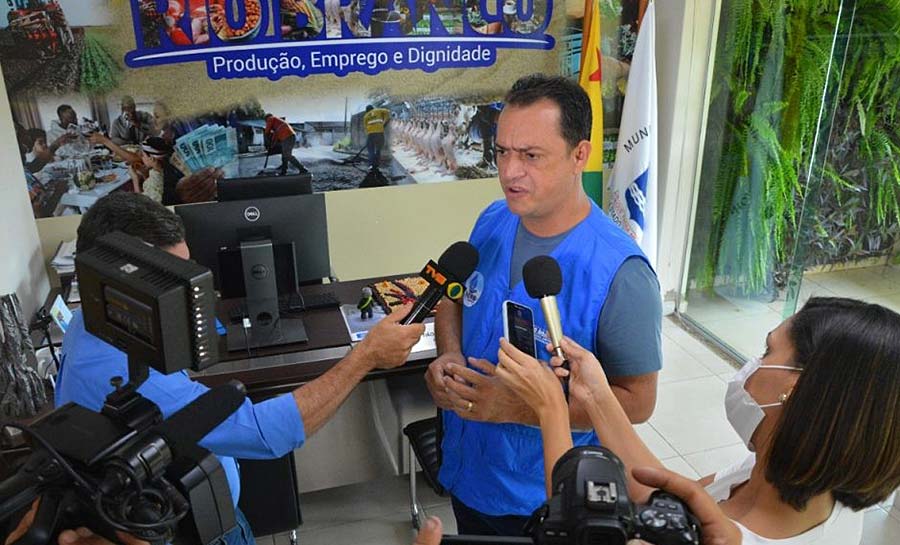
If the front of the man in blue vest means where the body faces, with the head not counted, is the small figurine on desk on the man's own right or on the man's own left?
on the man's own right

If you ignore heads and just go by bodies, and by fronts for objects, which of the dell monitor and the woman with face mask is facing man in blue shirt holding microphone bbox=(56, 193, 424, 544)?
the woman with face mask

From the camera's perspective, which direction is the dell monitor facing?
away from the camera

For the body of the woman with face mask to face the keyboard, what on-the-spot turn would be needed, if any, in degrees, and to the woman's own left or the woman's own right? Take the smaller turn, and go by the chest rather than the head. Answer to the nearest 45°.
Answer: approximately 45° to the woman's own right

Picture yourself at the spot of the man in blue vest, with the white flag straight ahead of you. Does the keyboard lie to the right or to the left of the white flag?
left

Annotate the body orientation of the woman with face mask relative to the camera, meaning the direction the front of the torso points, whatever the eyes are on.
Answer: to the viewer's left

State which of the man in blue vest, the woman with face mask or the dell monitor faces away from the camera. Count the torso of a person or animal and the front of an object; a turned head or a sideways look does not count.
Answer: the dell monitor

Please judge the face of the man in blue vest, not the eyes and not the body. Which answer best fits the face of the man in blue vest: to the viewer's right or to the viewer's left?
to the viewer's left

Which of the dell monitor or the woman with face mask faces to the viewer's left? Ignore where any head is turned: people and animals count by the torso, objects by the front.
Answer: the woman with face mask
